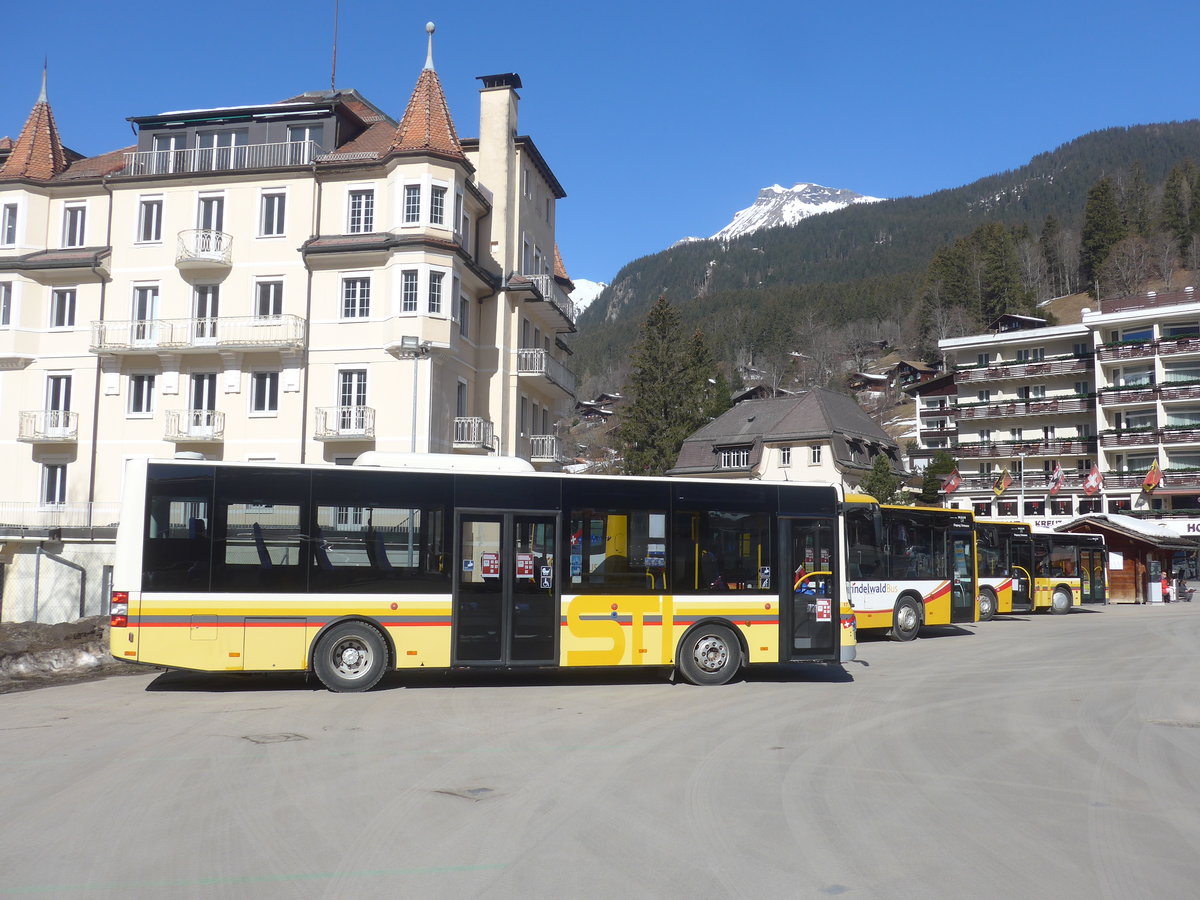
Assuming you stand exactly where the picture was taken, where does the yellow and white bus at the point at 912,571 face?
facing away from the viewer and to the right of the viewer

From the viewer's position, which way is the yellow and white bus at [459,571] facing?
facing to the right of the viewer

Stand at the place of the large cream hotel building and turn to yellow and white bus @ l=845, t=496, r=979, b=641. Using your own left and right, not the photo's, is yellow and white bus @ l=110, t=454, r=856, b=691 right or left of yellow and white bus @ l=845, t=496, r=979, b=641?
right

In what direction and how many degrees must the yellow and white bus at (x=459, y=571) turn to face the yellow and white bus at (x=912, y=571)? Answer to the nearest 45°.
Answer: approximately 45° to its left

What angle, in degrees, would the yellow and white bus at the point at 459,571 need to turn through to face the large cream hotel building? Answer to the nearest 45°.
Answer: approximately 90° to its left

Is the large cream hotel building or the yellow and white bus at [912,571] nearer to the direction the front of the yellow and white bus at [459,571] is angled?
the yellow and white bus

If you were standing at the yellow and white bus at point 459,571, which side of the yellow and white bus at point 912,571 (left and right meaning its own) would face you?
back

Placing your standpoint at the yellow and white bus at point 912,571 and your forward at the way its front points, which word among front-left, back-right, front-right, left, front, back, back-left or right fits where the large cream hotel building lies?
back-left
